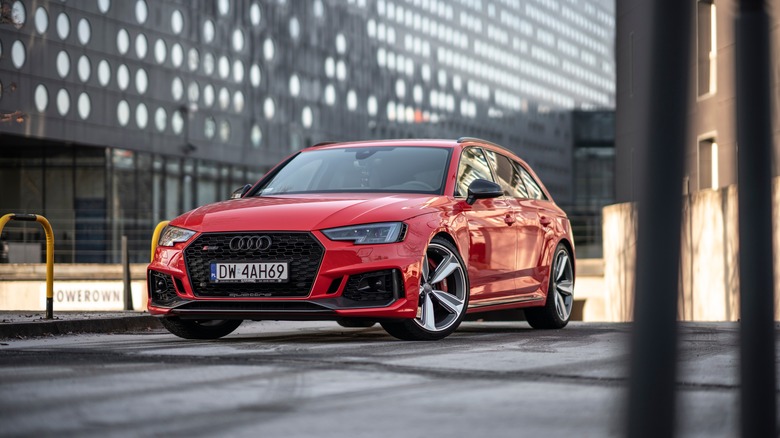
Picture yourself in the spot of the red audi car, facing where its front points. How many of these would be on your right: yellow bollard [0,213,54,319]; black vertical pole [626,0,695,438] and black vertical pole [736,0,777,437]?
1

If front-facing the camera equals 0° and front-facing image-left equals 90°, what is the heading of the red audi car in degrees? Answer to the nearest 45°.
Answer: approximately 45°

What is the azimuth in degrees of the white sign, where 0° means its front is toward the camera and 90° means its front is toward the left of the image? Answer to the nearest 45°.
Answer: approximately 0°

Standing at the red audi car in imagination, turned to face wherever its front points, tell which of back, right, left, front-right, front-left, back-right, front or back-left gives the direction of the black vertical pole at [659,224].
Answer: front-left

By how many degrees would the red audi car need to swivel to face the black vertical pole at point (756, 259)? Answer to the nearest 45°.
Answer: approximately 45° to its left

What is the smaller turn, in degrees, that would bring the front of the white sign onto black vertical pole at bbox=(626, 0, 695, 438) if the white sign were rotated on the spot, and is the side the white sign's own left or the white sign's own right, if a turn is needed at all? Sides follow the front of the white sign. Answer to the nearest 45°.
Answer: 0° — it already faces it

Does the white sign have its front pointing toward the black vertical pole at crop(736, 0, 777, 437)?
yes
